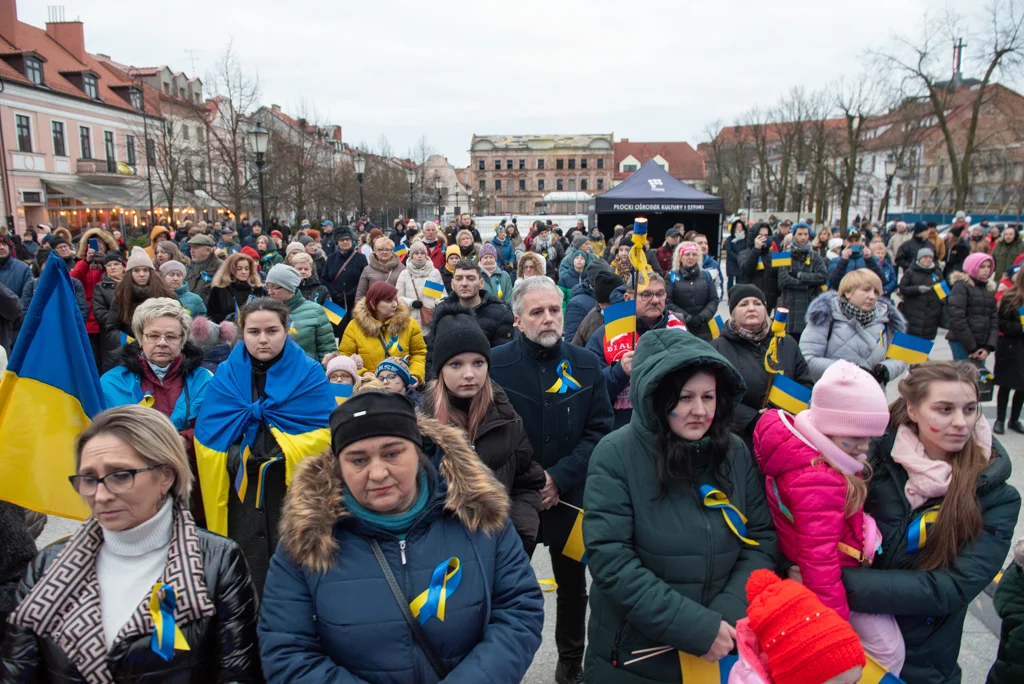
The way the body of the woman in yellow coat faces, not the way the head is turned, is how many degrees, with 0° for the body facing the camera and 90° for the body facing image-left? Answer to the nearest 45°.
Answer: approximately 0°
